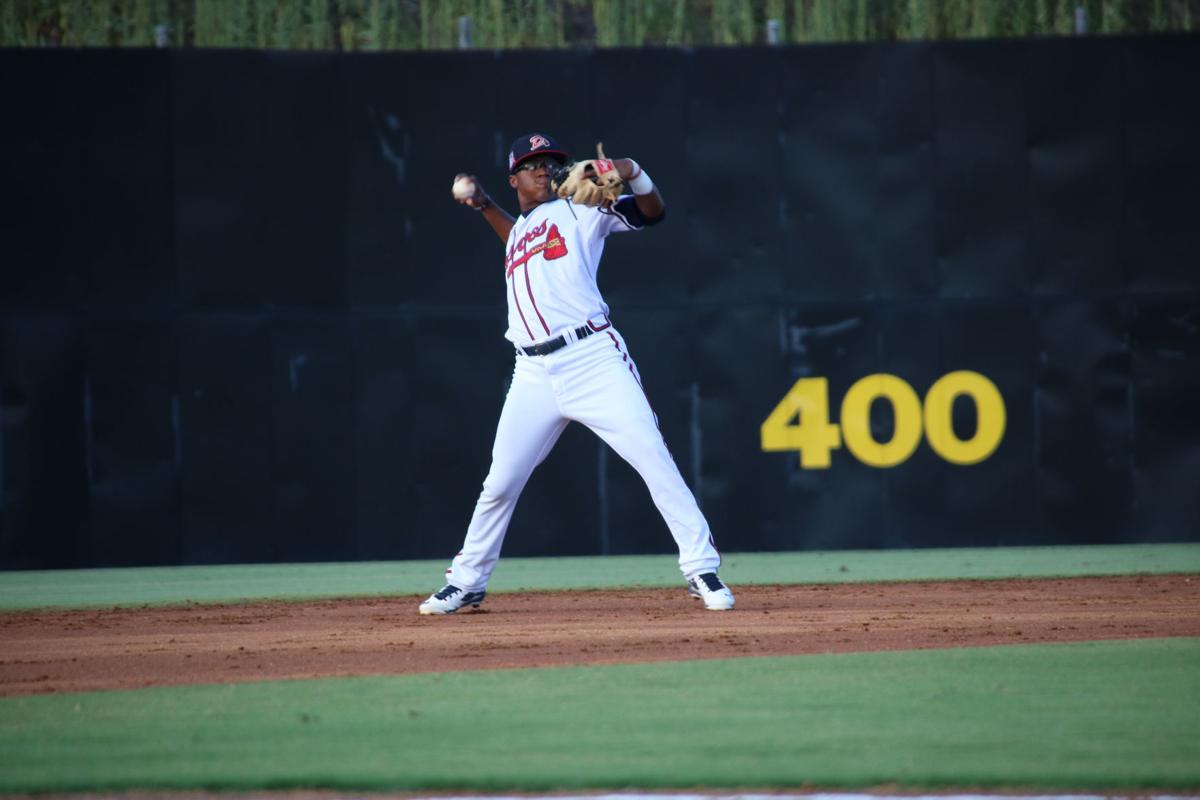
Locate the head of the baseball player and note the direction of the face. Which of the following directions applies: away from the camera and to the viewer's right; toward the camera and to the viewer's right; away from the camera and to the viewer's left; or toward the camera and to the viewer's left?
toward the camera and to the viewer's right
